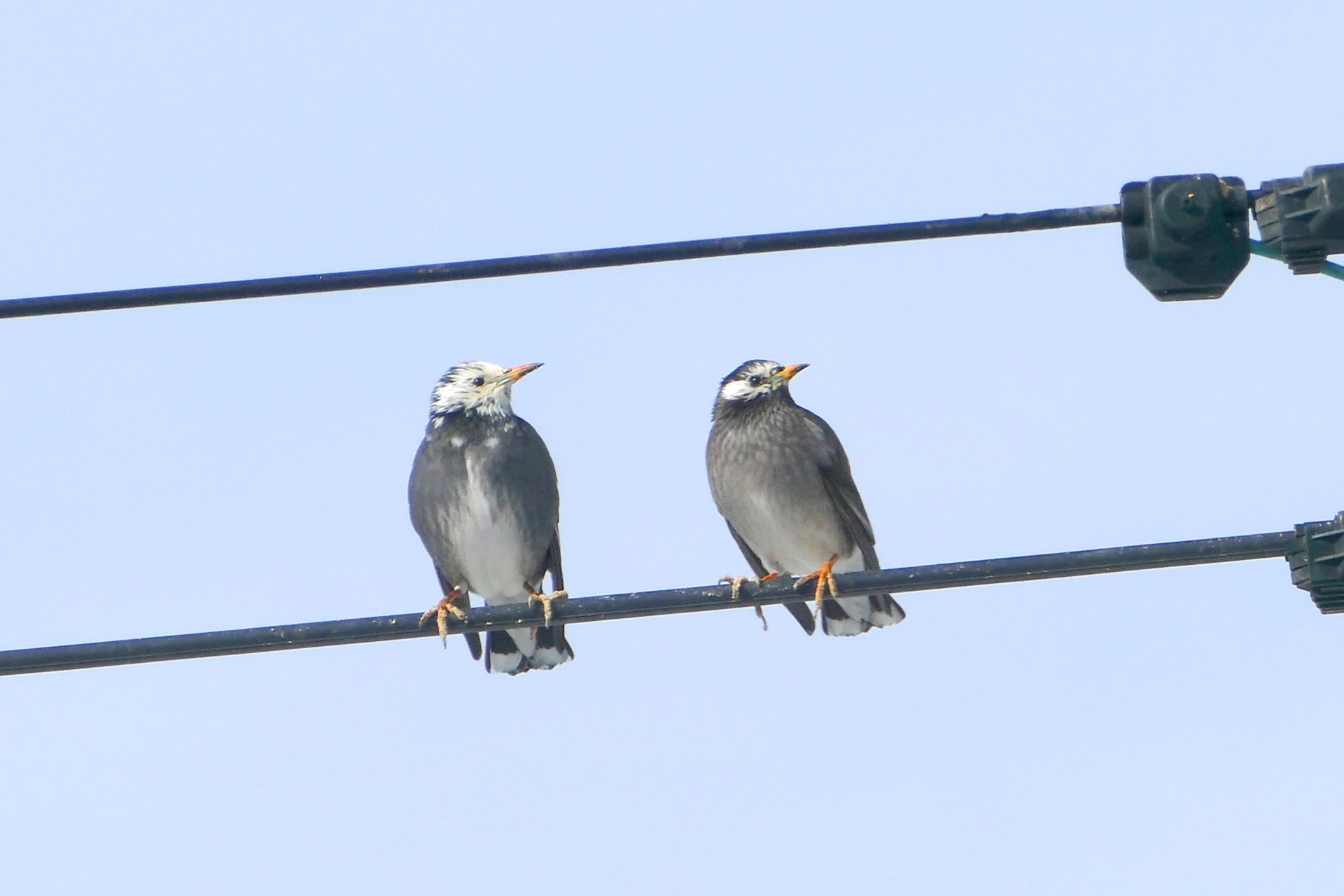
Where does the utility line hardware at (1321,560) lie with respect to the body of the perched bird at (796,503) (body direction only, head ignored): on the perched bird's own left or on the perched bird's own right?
on the perched bird's own left

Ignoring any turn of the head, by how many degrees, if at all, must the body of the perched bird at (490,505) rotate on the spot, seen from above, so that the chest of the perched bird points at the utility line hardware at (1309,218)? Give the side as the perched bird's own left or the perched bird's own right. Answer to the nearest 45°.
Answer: approximately 45° to the perched bird's own left

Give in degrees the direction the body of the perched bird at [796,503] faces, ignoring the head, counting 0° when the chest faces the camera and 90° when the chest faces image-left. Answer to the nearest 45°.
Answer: approximately 45°

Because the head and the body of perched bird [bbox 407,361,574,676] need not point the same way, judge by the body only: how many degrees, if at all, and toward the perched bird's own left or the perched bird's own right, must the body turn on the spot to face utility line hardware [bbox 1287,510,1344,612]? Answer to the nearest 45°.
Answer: approximately 45° to the perched bird's own left

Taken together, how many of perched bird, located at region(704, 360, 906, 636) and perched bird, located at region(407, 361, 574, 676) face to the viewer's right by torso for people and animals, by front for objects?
0

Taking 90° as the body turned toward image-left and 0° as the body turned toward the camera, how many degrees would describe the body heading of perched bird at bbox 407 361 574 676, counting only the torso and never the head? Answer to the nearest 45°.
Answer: approximately 0°

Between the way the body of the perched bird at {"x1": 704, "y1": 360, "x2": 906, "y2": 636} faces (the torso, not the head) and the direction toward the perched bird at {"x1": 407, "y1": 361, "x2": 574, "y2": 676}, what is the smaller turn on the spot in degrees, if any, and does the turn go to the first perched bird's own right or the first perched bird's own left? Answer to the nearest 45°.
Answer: approximately 45° to the first perched bird's own right
